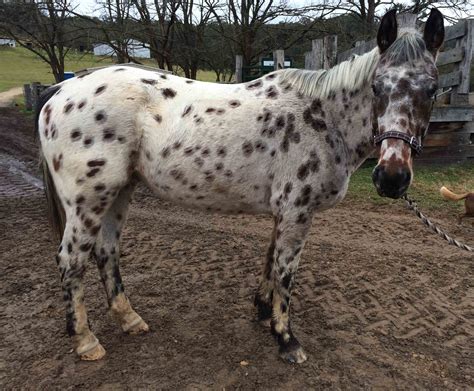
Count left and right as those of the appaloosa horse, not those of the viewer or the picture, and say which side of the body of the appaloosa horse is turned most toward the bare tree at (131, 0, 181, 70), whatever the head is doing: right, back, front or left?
left

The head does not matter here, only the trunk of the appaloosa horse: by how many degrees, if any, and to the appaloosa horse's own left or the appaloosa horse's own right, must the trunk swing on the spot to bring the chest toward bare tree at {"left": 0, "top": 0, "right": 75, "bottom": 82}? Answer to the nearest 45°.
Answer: approximately 135° to the appaloosa horse's own left

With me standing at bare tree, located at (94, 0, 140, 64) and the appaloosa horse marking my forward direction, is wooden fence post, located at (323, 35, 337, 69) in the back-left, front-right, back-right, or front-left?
front-left

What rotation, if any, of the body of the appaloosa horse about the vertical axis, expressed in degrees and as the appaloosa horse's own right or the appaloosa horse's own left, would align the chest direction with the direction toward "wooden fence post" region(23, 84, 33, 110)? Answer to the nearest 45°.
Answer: approximately 135° to the appaloosa horse's own left

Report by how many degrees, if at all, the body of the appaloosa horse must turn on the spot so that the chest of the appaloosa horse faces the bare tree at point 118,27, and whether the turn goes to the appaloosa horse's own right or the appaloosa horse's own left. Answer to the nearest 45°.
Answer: approximately 90° to the appaloosa horse's own left

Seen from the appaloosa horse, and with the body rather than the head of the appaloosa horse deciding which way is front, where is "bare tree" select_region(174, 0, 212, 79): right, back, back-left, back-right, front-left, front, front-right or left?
left

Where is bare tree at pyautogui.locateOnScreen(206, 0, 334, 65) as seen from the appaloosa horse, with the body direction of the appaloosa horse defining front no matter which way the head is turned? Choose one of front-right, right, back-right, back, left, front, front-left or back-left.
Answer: left

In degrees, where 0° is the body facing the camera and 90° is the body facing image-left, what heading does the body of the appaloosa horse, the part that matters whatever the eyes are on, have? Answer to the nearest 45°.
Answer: approximately 270°
